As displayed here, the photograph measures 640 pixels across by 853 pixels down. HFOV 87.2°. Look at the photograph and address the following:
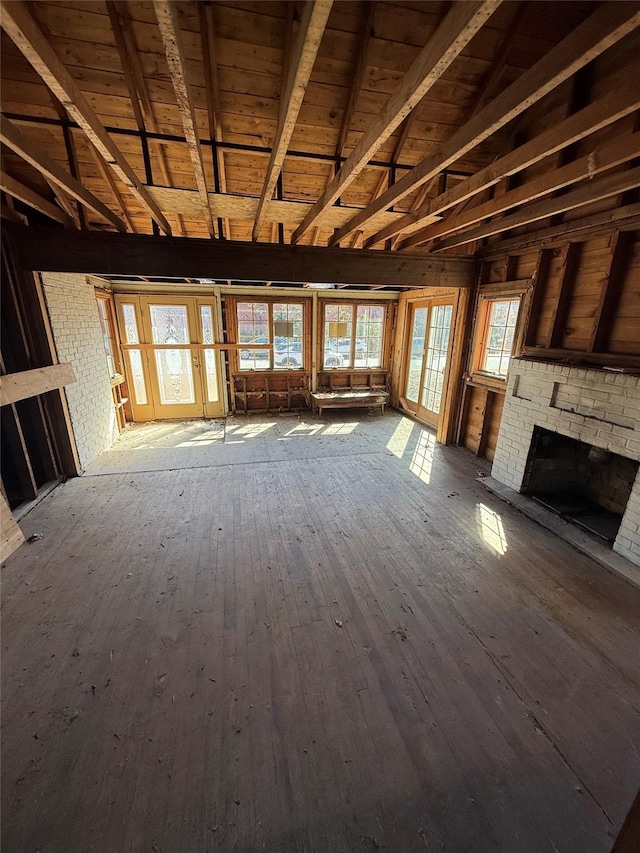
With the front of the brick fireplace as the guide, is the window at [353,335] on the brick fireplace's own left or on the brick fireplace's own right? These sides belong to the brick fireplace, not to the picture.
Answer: on the brick fireplace's own right

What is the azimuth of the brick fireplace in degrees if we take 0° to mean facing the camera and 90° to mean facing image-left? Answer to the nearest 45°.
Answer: approximately 45°

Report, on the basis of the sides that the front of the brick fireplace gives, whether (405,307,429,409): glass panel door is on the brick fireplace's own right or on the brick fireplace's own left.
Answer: on the brick fireplace's own right

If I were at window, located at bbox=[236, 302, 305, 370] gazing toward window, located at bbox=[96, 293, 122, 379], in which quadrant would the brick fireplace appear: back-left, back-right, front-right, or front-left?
back-left

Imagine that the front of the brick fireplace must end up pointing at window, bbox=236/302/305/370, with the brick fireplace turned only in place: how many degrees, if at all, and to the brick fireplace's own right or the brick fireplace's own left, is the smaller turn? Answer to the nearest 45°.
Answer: approximately 45° to the brick fireplace's own right

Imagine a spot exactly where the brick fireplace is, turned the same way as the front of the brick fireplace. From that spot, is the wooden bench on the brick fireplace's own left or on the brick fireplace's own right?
on the brick fireplace's own right

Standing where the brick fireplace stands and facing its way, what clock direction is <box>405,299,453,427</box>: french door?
The french door is roughly at 3 o'clock from the brick fireplace.

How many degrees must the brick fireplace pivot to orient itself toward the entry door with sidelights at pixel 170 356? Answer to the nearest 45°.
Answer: approximately 45° to its right

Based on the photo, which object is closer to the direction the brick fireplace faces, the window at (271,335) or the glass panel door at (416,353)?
the window

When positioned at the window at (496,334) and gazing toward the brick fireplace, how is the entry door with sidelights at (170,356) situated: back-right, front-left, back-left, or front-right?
back-right

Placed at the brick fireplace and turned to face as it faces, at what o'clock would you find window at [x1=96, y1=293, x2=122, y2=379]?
The window is roughly at 1 o'clock from the brick fireplace.

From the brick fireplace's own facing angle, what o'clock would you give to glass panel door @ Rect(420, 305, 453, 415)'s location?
The glass panel door is roughly at 3 o'clock from the brick fireplace.
